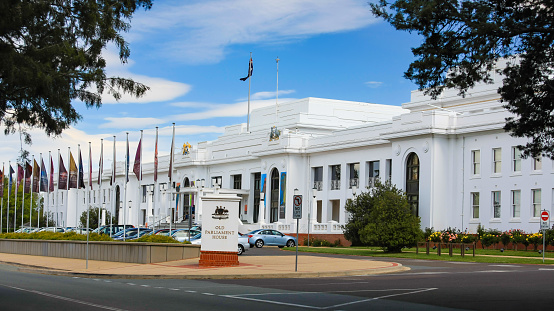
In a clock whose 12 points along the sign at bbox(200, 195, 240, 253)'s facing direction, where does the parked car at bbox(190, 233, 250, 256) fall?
The parked car is roughly at 6 o'clock from the sign.

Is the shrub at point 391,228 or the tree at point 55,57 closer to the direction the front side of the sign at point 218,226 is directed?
the tree

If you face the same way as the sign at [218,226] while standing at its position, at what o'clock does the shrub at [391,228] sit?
The shrub is roughly at 7 o'clock from the sign.

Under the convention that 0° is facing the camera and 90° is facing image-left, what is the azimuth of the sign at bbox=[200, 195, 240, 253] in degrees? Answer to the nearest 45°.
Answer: approximately 0°
